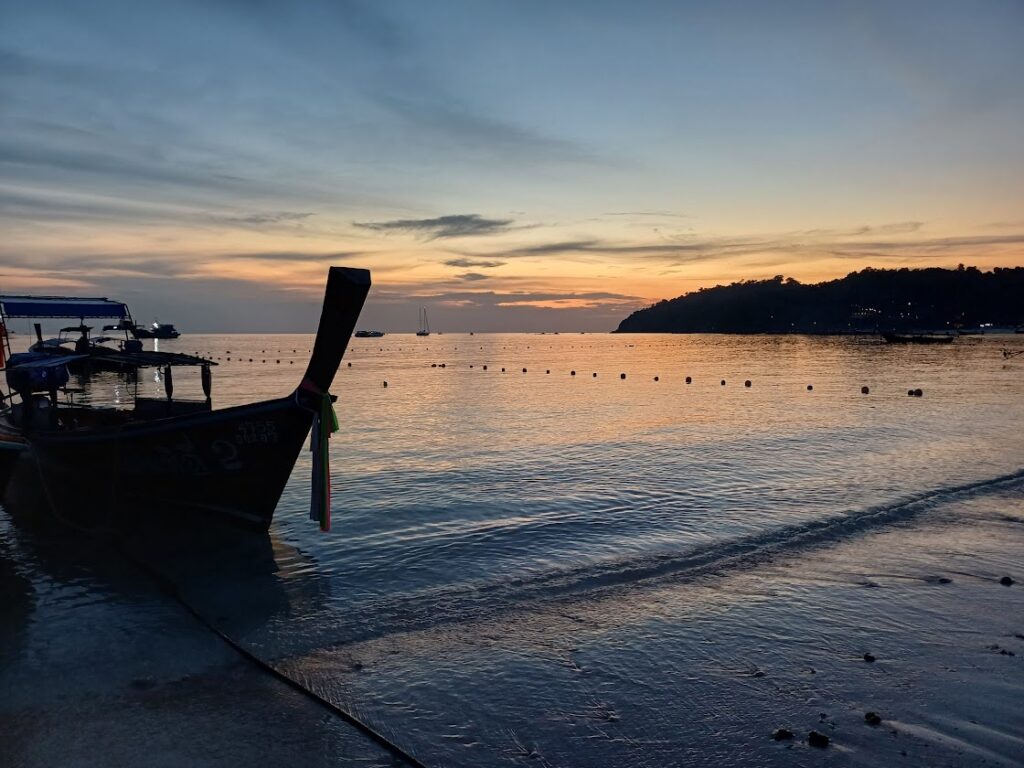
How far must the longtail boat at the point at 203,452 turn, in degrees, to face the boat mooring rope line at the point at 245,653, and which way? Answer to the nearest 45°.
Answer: approximately 45° to its right

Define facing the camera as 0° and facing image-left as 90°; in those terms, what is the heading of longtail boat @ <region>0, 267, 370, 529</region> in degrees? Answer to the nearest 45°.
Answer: approximately 315°
